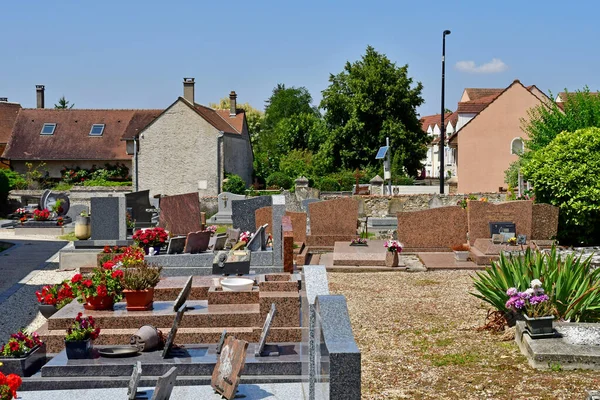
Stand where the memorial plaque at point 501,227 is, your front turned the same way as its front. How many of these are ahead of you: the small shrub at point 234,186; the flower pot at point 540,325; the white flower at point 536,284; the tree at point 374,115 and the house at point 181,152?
2

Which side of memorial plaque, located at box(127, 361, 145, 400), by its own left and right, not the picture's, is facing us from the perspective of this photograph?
left

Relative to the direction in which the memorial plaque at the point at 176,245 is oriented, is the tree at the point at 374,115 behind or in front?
behind

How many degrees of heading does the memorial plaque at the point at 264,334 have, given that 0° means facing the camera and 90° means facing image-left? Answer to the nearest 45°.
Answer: approximately 90°

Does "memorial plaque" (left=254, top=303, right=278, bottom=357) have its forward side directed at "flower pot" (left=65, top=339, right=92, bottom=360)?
yes

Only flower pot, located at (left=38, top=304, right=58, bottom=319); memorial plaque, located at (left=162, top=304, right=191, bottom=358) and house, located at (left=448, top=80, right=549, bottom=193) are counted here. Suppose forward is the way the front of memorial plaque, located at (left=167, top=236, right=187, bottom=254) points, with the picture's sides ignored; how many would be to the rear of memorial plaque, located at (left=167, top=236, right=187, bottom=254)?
1

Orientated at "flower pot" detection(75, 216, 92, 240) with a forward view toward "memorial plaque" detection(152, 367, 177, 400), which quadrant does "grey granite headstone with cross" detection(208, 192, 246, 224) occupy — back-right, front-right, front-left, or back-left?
back-left

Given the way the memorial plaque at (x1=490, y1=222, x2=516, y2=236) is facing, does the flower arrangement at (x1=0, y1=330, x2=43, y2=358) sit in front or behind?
in front

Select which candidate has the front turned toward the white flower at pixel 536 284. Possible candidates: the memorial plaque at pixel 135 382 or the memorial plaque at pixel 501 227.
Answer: the memorial plaque at pixel 501 227

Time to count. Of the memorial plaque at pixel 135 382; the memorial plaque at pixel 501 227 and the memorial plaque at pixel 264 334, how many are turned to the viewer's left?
2

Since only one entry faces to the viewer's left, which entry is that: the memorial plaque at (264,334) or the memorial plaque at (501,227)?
the memorial plaque at (264,334)

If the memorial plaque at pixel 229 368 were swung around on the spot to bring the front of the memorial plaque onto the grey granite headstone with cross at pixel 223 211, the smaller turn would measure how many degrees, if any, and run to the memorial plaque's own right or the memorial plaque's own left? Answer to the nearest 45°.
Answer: approximately 135° to the memorial plaque's own right

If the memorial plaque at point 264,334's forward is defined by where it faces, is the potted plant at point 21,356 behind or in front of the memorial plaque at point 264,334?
in front
